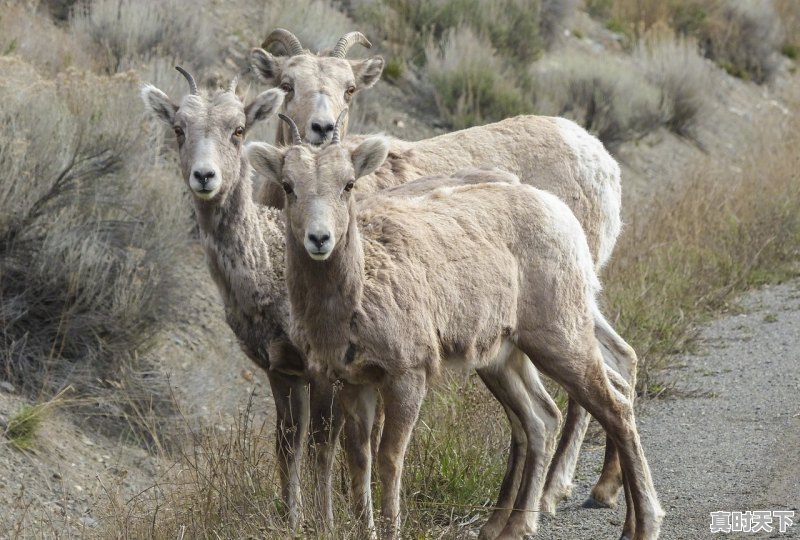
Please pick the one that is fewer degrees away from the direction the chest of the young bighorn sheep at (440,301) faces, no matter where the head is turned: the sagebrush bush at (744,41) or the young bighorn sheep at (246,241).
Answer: the young bighorn sheep

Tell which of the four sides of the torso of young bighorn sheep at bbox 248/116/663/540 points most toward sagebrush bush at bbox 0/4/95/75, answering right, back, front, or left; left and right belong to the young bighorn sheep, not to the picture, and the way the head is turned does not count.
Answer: right

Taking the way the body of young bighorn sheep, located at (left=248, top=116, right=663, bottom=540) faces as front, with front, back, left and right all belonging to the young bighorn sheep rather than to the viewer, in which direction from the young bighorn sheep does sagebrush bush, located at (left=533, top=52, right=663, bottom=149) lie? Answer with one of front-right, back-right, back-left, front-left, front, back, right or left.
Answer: back-right

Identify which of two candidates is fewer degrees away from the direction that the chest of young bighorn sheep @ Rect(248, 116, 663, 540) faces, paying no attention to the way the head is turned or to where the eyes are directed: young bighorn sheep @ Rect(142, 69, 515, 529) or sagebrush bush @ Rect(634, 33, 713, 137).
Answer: the young bighorn sheep

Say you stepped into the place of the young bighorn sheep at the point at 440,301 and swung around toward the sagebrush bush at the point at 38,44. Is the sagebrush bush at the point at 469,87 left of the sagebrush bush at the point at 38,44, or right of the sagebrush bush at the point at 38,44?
right

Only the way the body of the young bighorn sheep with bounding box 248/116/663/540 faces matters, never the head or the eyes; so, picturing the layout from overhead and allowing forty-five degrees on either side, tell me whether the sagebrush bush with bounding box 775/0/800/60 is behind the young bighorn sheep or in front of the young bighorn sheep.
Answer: behind

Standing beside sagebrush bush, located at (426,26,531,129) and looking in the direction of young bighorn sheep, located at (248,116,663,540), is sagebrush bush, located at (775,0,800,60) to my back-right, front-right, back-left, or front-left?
back-left

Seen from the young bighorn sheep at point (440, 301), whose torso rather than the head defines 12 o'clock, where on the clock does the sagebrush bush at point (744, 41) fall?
The sagebrush bush is roughly at 5 o'clock from the young bighorn sheep.

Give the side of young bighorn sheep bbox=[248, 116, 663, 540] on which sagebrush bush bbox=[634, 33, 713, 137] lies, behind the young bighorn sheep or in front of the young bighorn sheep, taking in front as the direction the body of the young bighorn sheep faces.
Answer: behind

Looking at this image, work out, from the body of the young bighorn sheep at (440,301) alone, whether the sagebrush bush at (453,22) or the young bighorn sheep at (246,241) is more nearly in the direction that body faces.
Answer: the young bighorn sheep

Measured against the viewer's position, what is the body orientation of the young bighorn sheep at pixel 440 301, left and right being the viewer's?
facing the viewer and to the left of the viewer

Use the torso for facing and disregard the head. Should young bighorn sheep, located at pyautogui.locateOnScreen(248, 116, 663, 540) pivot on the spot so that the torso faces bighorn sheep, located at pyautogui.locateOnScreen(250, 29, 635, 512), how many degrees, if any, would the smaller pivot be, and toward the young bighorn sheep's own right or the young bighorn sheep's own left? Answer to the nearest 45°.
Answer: approximately 135° to the young bighorn sheep's own right

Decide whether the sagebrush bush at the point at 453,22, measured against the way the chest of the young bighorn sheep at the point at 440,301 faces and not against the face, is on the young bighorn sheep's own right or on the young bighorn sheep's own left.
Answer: on the young bighorn sheep's own right

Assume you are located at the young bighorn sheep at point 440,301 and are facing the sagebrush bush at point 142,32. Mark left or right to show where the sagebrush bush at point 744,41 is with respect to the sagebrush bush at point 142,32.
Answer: right

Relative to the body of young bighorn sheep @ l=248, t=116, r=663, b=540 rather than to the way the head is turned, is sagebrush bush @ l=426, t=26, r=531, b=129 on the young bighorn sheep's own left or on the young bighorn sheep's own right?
on the young bighorn sheep's own right
